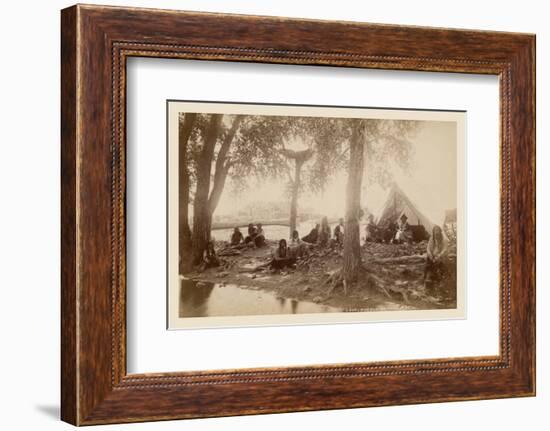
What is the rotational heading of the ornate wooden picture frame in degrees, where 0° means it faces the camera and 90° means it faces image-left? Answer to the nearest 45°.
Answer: approximately 315°
